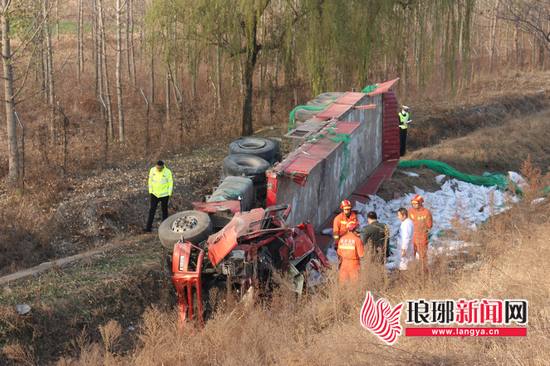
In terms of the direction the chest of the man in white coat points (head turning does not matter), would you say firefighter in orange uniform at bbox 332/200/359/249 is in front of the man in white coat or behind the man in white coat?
in front

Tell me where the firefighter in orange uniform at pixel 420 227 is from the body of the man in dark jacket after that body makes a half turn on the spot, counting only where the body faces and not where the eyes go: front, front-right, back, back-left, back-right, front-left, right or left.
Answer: left

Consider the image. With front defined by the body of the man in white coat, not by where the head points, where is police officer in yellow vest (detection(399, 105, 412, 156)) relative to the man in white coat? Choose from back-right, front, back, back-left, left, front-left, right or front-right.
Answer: right

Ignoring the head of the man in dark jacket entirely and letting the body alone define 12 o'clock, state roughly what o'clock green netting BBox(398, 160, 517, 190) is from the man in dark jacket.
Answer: The green netting is roughly at 2 o'clock from the man in dark jacket.

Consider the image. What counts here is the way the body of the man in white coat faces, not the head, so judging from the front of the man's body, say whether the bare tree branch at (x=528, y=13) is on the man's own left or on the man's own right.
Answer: on the man's own right

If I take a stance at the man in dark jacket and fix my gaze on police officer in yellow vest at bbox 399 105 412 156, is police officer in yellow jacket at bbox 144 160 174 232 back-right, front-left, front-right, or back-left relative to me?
front-left

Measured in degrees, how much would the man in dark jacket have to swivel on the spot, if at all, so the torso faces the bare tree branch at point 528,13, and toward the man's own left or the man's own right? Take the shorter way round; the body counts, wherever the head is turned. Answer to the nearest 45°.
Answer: approximately 45° to the man's own right

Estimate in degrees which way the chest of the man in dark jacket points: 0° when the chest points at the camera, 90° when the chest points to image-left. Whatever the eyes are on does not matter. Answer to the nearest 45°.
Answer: approximately 135°

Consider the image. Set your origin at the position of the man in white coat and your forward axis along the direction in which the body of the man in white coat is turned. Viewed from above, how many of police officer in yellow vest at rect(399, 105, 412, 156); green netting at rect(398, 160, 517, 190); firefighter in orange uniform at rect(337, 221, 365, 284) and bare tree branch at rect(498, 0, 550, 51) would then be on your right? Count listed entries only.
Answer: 3

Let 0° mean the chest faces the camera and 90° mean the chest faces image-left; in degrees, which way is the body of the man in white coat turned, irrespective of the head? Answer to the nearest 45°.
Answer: approximately 90°

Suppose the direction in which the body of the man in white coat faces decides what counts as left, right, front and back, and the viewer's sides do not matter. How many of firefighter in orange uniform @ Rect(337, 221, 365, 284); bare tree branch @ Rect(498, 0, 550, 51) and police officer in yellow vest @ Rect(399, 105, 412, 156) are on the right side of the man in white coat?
2
